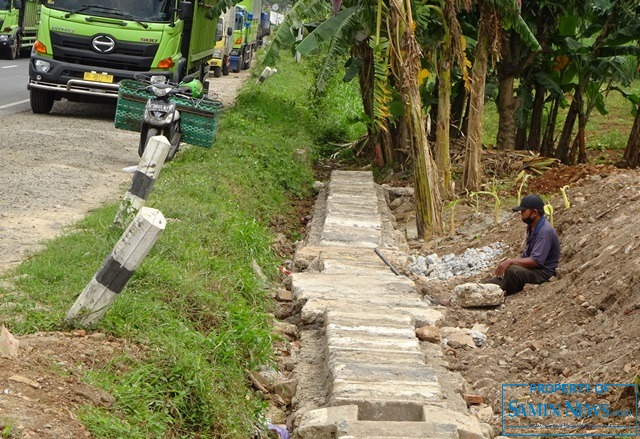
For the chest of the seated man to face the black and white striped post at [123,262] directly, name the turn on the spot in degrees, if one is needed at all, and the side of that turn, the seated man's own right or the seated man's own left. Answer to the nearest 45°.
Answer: approximately 45° to the seated man's own left

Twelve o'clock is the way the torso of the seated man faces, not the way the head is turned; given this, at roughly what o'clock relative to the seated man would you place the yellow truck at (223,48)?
The yellow truck is roughly at 2 o'clock from the seated man.

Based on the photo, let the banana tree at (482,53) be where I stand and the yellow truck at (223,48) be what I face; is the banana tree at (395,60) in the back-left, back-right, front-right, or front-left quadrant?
back-left

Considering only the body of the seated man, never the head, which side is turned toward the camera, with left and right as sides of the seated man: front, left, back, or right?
left

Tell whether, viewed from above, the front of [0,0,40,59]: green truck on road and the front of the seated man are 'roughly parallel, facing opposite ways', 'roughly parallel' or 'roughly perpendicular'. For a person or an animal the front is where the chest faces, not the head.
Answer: roughly perpendicular

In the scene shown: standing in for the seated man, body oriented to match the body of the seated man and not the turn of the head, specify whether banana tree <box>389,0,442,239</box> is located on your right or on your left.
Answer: on your right

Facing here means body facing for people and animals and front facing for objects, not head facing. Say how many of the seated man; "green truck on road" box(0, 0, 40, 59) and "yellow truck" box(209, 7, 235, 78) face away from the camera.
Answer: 0

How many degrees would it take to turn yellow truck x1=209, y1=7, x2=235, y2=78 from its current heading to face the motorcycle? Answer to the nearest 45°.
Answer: approximately 45° to its left

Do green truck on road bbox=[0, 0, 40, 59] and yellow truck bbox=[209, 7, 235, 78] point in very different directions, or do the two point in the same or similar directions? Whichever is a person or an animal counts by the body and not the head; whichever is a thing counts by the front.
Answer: same or similar directions

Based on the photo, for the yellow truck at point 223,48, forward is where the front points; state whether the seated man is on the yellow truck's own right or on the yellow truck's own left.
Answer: on the yellow truck's own left

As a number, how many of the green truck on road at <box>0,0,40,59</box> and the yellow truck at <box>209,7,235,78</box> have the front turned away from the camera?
0

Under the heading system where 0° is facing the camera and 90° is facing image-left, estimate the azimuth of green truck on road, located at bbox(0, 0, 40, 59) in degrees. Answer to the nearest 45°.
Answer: approximately 45°

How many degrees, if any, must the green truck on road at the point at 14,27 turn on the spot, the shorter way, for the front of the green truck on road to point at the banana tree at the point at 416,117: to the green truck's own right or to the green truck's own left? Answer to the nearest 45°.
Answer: approximately 45° to the green truck's own left

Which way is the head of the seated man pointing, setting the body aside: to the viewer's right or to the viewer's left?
to the viewer's left

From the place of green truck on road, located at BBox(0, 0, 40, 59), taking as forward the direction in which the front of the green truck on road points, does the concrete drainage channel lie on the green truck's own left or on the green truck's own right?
on the green truck's own left
